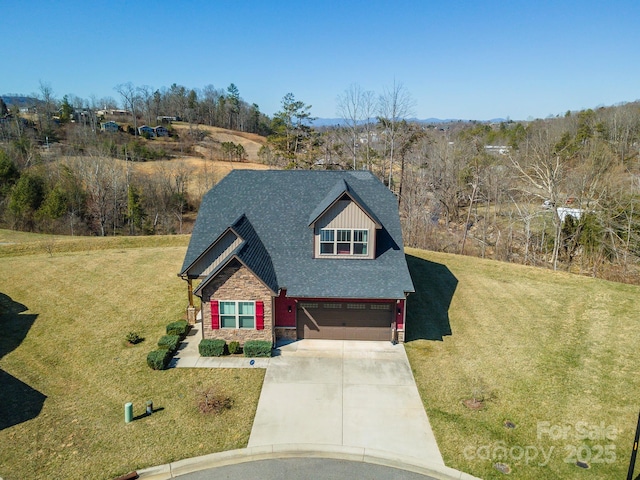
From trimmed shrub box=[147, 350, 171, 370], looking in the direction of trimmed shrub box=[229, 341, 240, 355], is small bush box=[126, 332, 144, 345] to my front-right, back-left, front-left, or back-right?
back-left

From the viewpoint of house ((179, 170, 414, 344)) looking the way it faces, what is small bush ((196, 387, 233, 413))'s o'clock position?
The small bush is roughly at 1 o'clock from the house.

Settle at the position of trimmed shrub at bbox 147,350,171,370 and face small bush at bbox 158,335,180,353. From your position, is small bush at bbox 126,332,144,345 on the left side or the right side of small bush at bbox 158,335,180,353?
left

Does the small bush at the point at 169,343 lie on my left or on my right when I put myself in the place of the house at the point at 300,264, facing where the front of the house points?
on my right

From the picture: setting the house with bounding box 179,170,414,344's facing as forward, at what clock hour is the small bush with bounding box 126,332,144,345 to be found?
The small bush is roughly at 3 o'clock from the house.

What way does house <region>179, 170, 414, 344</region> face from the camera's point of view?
toward the camera

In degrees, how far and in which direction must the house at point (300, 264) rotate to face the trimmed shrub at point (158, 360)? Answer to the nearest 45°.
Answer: approximately 45° to its right

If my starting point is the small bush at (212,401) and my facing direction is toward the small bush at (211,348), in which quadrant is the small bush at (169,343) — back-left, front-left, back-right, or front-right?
front-left

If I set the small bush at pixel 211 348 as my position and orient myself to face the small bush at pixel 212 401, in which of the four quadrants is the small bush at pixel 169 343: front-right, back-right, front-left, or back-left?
back-right

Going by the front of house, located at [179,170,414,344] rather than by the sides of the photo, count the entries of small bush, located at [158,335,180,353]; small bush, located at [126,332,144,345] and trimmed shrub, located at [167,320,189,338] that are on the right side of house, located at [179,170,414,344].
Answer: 3

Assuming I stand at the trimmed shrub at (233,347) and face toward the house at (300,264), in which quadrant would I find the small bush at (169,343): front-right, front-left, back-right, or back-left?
back-left

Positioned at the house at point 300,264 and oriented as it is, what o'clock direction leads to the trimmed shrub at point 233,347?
The trimmed shrub is roughly at 2 o'clock from the house.

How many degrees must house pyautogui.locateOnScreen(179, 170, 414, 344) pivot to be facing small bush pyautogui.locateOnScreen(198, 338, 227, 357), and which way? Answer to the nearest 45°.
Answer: approximately 45° to its right

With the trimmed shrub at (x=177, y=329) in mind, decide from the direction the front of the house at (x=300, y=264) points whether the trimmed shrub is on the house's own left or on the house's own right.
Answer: on the house's own right
